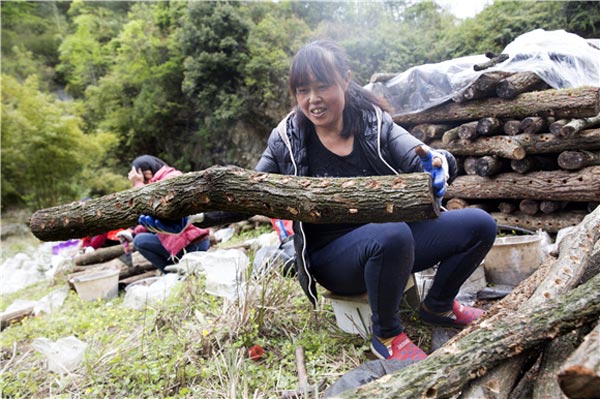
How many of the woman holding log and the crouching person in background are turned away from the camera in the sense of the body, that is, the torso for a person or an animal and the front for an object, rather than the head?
0

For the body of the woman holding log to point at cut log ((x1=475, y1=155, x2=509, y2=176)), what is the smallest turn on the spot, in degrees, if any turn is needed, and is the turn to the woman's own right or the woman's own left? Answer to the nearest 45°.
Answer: approximately 90° to the woman's own left

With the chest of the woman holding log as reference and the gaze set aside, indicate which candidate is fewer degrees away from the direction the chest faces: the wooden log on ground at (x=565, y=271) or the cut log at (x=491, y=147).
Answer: the wooden log on ground

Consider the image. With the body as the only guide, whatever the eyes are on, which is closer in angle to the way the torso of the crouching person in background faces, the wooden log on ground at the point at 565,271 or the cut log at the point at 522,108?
the wooden log on ground

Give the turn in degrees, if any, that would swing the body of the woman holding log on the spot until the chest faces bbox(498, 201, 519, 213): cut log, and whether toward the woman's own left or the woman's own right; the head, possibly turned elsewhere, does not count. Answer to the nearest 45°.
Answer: approximately 90° to the woman's own left

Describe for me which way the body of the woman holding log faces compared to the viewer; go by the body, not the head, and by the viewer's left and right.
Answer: facing the viewer and to the right of the viewer

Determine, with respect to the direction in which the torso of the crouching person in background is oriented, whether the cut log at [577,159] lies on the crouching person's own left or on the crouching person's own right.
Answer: on the crouching person's own left

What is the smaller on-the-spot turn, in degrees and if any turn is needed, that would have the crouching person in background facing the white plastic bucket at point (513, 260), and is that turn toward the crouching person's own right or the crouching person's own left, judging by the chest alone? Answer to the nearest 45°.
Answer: approximately 90° to the crouching person's own left

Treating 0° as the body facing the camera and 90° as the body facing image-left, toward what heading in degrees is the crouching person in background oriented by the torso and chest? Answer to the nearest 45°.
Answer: approximately 45°

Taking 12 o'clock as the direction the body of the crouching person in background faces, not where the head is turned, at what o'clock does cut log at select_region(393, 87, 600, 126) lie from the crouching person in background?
The cut log is roughly at 8 o'clock from the crouching person in background.

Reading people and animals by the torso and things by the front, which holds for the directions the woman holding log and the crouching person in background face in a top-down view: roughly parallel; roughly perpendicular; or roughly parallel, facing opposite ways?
roughly perpendicular

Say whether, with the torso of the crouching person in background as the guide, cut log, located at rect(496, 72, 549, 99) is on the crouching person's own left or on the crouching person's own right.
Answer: on the crouching person's own left

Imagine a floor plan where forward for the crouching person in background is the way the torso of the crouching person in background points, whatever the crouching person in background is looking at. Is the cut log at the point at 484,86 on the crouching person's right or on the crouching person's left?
on the crouching person's left

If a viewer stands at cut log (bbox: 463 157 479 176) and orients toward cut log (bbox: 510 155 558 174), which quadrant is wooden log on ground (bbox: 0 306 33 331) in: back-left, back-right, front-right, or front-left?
back-right

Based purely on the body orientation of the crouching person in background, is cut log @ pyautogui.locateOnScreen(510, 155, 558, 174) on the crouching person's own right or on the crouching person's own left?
on the crouching person's own left

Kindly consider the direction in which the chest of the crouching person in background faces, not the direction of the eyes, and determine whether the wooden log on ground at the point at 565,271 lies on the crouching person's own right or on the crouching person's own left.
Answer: on the crouching person's own left
